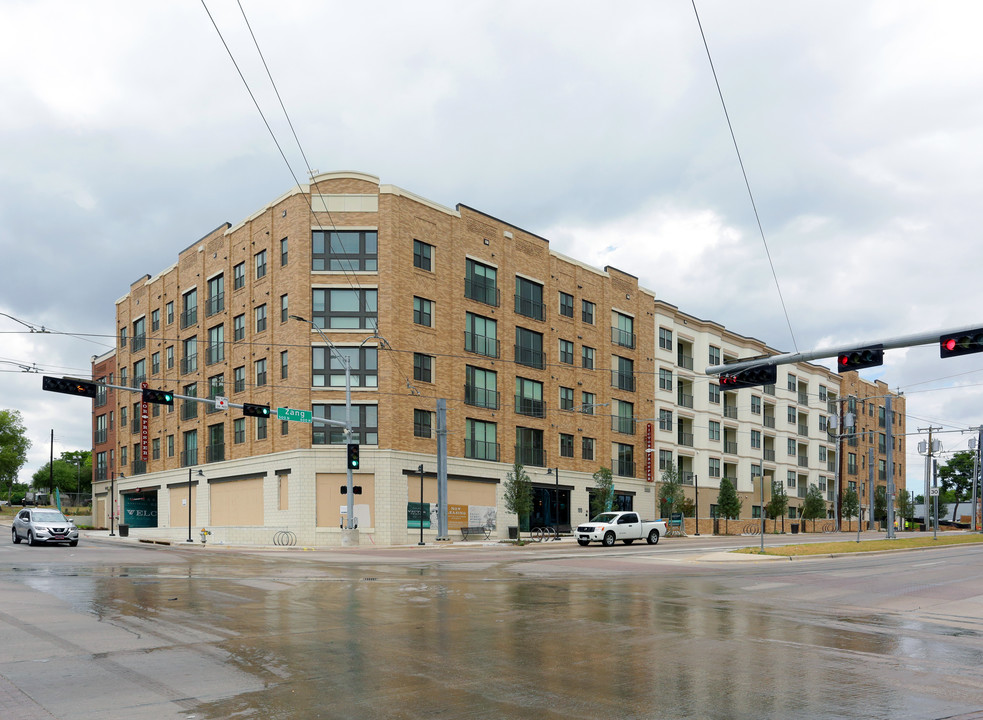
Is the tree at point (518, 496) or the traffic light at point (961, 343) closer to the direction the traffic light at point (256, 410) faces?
the traffic light

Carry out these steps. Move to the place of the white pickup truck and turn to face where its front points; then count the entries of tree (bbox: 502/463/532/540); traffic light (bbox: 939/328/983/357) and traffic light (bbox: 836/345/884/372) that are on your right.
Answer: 1

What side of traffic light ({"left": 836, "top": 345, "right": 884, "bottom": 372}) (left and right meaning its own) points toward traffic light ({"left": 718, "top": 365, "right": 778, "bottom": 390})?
right

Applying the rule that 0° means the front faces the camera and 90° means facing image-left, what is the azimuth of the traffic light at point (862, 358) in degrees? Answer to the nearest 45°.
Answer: approximately 45°

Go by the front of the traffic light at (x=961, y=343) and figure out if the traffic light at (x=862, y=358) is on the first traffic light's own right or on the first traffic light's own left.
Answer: on the first traffic light's own right

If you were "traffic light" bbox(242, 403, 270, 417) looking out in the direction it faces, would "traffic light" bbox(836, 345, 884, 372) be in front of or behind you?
in front

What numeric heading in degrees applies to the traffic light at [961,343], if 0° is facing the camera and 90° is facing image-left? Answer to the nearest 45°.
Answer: approximately 45°

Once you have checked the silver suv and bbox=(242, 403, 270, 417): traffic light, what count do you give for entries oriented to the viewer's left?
0
